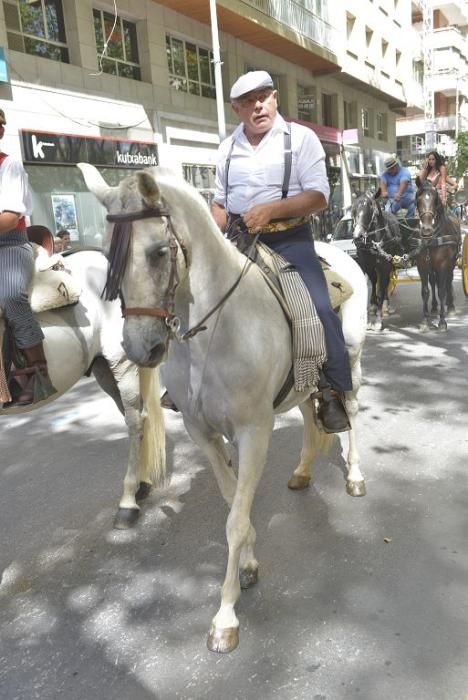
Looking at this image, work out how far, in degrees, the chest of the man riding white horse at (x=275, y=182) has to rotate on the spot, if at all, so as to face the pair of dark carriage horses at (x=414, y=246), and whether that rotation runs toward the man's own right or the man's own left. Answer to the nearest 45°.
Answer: approximately 135° to the man's own right

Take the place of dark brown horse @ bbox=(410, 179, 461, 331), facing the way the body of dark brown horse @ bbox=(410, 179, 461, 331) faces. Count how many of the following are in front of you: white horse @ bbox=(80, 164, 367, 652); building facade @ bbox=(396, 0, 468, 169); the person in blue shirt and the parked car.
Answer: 1

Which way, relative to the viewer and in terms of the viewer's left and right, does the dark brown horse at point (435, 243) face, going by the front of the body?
facing the viewer

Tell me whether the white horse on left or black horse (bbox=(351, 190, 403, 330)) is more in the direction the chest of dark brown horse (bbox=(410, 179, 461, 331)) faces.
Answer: the white horse on left

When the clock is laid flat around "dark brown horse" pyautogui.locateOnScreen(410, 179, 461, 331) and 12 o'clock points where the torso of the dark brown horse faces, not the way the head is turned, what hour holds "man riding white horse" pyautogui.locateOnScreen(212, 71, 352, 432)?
The man riding white horse is roughly at 12 o'clock from the dark brown horse.

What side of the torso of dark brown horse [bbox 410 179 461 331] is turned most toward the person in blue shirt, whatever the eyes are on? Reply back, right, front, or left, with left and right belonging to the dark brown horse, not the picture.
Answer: back

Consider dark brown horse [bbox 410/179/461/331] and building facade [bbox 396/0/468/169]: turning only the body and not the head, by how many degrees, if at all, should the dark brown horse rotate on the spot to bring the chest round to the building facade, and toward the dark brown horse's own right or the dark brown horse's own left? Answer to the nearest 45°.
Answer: approximately 180°

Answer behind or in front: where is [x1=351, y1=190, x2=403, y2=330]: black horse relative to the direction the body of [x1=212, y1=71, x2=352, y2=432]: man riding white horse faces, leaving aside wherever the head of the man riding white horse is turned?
behind

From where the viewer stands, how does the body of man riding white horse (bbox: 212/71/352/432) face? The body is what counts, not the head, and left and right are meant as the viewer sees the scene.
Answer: facing the viewer and to the left of the viewer

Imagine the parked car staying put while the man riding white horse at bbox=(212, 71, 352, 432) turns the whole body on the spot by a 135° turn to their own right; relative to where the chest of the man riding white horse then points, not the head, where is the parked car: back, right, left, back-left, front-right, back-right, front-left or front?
front
